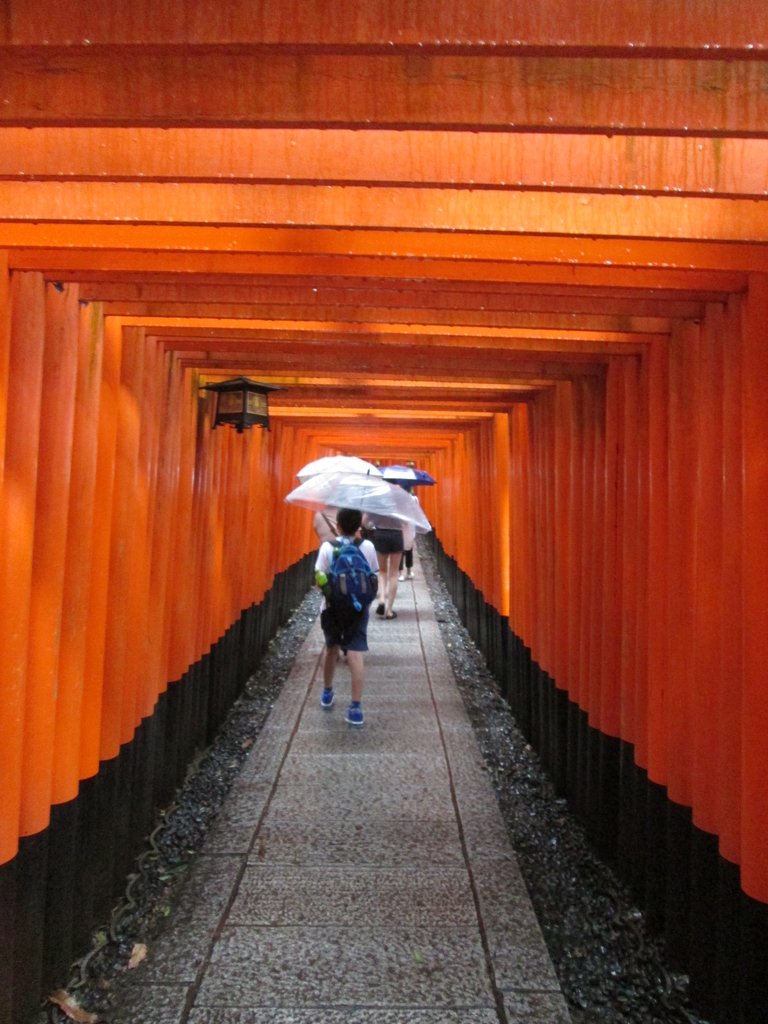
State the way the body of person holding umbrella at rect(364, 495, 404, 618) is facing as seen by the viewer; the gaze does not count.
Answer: away from the camera

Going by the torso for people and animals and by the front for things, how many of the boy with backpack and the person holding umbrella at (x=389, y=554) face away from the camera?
2

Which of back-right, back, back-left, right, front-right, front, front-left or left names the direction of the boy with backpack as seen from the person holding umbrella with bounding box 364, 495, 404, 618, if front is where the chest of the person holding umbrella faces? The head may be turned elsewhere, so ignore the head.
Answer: back

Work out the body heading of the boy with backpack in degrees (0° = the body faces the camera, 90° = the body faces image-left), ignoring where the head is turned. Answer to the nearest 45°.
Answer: approximately 180°

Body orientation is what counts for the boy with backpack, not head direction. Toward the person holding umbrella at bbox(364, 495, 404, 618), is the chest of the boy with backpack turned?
yes

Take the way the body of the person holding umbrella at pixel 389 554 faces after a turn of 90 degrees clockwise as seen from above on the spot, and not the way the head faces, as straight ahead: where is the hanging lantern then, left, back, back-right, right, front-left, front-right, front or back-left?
right
